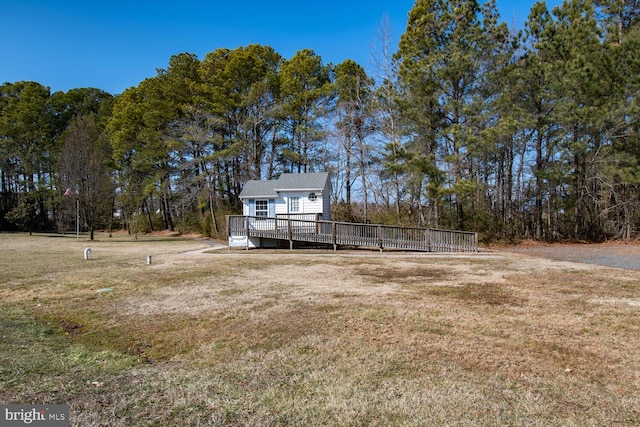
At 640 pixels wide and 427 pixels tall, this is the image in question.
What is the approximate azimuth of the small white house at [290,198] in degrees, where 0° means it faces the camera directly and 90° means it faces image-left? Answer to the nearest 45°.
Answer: approximately 0°
